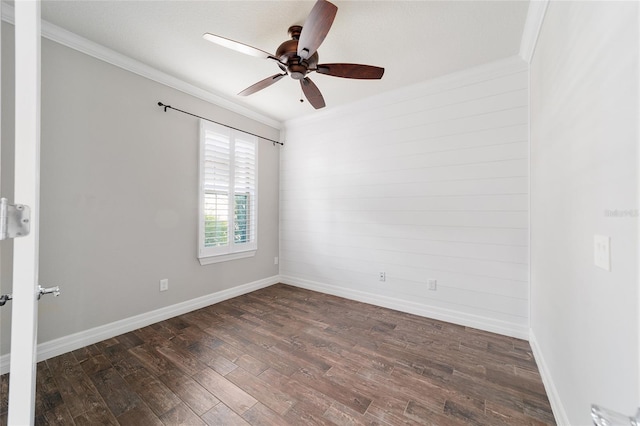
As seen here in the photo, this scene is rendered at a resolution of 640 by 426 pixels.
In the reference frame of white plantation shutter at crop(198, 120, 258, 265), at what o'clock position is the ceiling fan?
The ceiling fan is roughly at 1 o'clock from the white plantation shutter.

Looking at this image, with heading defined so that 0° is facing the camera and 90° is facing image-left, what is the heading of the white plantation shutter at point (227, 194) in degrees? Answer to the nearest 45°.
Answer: approximately 315°
